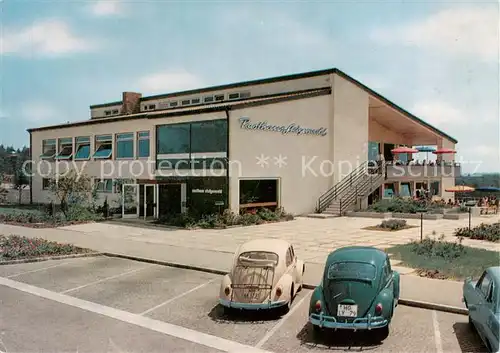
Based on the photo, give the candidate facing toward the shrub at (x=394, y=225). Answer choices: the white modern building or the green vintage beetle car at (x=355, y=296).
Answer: the green vintage beetle car

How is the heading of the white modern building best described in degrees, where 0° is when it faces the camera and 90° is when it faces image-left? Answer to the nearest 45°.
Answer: approximately 45°

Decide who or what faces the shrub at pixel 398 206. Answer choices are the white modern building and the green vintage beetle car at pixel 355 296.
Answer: the green vintage beetle car

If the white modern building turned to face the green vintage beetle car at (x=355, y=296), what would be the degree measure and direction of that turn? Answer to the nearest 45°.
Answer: approximately 45° to its left

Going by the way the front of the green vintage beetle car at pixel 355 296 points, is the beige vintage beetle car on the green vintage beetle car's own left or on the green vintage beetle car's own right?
on the green vintage beetle car's own left

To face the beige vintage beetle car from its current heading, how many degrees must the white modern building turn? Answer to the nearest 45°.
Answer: approximately 45° to its left

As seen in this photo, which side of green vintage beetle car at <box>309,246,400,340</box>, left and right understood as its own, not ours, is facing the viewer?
back

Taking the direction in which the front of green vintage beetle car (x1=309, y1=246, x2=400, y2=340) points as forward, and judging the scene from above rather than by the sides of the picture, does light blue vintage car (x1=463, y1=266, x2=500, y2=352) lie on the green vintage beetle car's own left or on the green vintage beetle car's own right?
on the green vintage beetle car's own right

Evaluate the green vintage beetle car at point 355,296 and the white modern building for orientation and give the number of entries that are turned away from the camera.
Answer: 1

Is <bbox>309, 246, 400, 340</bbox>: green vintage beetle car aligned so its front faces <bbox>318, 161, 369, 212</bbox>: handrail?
yes

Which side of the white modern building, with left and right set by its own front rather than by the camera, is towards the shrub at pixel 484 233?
left

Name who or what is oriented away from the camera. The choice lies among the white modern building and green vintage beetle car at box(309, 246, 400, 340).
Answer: the green vintage beetle car
